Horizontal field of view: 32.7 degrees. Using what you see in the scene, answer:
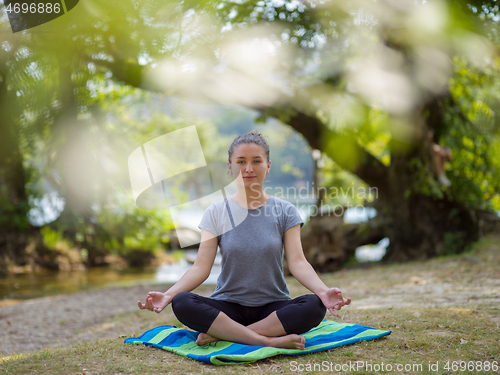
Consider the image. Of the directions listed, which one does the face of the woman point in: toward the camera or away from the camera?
toward the camera

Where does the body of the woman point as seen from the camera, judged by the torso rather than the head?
toward the camera
